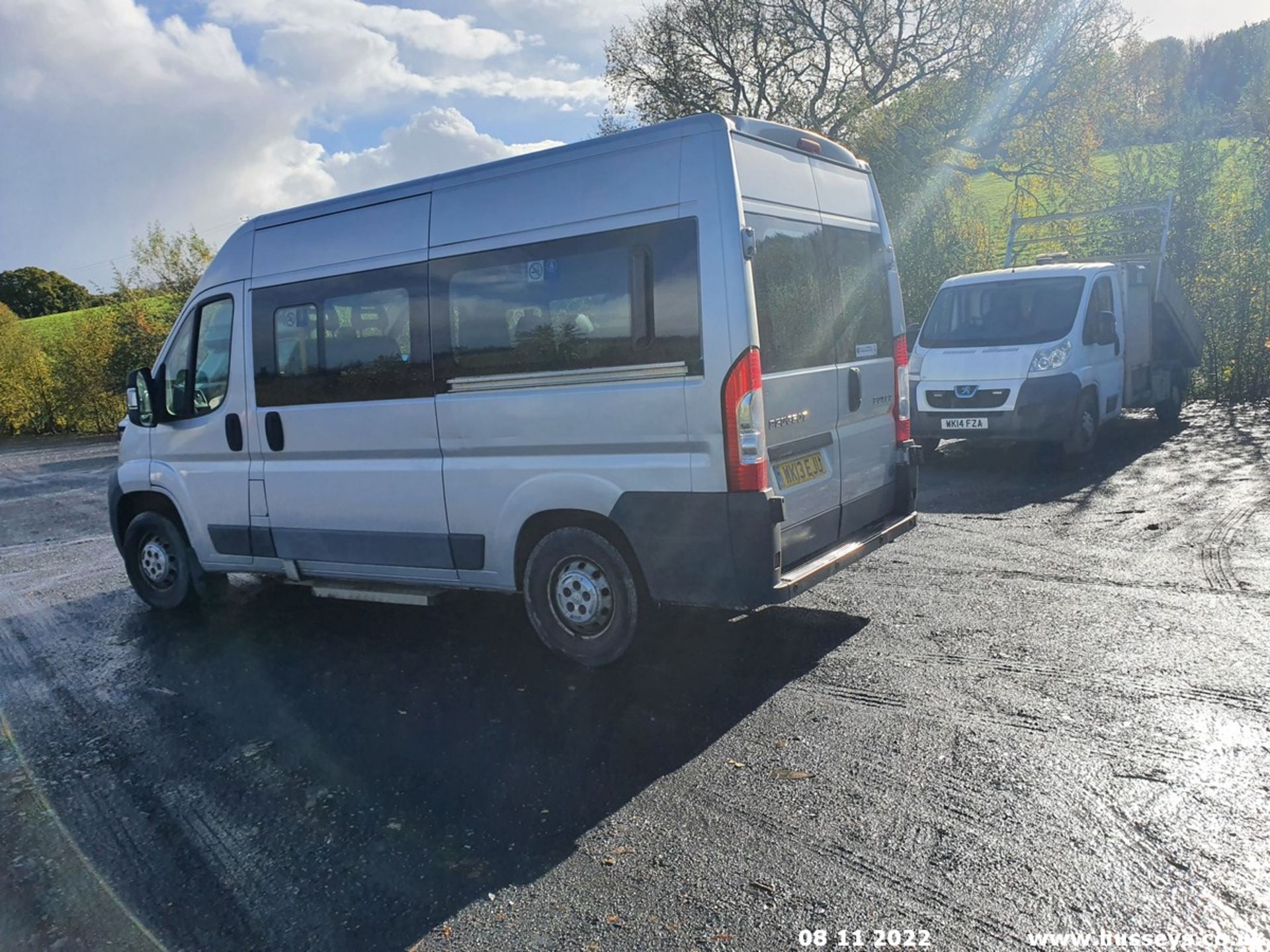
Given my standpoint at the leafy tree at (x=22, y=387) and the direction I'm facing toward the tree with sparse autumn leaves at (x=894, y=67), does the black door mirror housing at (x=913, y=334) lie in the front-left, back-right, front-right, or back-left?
front-right

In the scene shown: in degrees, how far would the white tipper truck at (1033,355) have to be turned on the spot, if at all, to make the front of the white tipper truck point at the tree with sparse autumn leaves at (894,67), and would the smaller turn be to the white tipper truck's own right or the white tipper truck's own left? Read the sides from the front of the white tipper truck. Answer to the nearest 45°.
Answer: approximately 135° to the white tipper truck's own right

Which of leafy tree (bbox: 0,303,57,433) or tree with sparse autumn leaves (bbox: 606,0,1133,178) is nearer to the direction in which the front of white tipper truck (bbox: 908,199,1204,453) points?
the leafy tree

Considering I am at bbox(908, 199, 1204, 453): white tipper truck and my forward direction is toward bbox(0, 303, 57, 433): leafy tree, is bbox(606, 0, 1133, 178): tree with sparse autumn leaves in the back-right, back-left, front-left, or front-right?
front-right

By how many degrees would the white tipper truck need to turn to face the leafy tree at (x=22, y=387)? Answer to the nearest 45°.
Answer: approximately 45° to its right

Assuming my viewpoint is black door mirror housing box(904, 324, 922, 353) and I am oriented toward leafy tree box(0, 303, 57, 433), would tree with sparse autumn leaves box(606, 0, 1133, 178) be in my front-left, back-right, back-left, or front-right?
front-right

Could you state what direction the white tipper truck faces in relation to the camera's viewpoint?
facing the viewer and to the left of the viewer

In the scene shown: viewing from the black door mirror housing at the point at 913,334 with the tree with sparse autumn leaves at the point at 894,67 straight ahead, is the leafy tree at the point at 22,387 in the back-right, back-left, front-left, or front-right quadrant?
front-left
